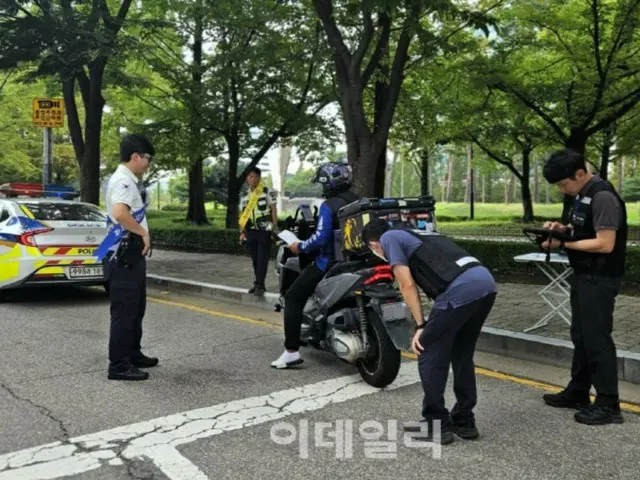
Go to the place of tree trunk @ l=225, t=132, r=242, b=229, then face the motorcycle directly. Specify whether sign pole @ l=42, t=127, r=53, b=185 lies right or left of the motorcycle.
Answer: right

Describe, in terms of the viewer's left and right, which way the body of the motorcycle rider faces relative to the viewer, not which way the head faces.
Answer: facing to the left of the viewer

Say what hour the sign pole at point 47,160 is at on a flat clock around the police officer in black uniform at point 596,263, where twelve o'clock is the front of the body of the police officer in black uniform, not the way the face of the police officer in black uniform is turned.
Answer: The sign pole is roughly at 1 o'clock from the police officer in black uniform.

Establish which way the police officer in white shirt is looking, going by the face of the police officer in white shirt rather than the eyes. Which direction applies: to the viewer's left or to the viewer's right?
to the viewer's right

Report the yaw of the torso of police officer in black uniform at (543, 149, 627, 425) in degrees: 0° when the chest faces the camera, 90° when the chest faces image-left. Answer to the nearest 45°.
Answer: approximately 90°

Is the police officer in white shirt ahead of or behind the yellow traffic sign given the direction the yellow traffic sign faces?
ahead

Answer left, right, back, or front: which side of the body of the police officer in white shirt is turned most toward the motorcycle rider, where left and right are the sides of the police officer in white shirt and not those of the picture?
front

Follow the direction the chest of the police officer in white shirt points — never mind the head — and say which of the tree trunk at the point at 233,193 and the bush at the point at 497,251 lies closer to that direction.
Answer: the bush

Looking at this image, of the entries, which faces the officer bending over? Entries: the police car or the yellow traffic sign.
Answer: the yellow traffic sign

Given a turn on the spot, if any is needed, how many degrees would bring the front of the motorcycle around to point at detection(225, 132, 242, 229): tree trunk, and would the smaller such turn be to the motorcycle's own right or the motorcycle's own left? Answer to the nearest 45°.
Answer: approximately 45° to the motorcycle's own right
